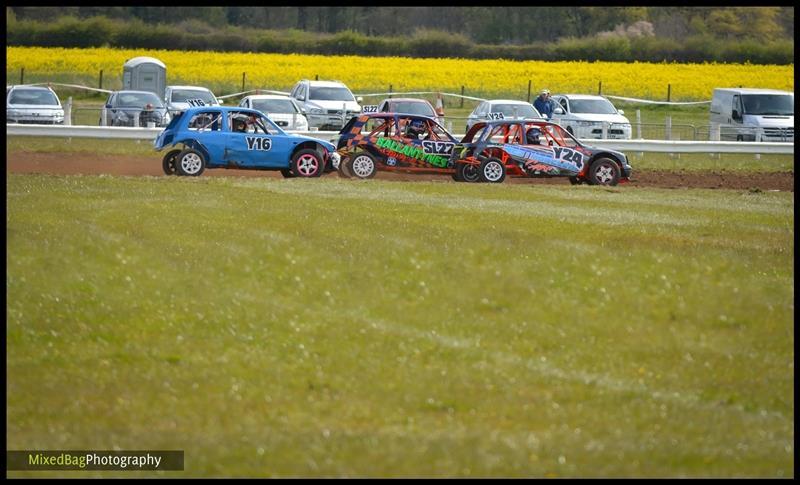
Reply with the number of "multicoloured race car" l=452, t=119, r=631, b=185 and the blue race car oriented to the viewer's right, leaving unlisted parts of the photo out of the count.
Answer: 2

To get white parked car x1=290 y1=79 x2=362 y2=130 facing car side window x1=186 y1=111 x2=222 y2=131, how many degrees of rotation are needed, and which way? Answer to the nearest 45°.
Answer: approximately 45° to its right

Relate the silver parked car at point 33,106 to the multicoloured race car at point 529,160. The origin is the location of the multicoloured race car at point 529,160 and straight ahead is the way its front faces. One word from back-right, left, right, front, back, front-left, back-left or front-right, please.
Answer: back-left

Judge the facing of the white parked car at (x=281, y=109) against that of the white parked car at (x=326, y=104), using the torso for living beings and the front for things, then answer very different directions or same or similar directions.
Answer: same or similar directions

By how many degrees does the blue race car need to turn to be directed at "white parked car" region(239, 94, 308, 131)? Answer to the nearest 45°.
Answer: approximately 90° to its left

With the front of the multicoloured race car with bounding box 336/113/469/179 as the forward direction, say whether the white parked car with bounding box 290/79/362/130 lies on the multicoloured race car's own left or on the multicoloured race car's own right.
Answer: on the multicoloured race car's own left

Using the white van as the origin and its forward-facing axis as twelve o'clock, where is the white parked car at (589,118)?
The white parked car is roughly at 4 o'clock from the white van.

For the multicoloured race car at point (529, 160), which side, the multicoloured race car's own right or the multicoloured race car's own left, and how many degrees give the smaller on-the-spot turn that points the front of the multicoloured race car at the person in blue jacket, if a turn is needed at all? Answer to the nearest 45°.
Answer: approximately 90° to the multicoloured race car's own left

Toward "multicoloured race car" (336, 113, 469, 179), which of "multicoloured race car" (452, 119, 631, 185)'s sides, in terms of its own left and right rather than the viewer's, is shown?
back

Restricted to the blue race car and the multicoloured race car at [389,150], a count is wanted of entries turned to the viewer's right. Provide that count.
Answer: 2

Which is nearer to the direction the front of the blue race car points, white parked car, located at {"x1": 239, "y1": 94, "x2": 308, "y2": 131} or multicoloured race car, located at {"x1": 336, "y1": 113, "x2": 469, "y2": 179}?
the multicoloured race car

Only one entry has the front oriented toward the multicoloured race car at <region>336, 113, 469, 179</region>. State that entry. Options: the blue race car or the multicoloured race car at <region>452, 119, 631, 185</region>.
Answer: the blue race car

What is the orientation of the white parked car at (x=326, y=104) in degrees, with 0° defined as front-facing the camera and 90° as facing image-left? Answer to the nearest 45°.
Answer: approximately 315°

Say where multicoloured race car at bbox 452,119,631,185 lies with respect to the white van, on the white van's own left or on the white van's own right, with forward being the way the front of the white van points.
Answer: on the white van's own right

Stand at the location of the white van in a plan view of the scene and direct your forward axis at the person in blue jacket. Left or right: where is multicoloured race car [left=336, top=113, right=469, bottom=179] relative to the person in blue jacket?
left

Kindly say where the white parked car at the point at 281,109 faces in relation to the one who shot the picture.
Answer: facing the viewer and to the right of the viewer
